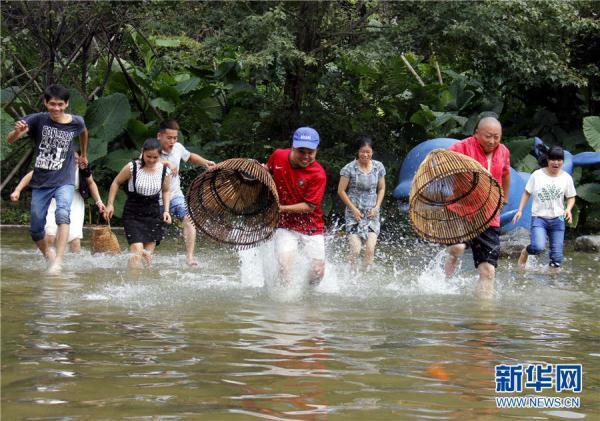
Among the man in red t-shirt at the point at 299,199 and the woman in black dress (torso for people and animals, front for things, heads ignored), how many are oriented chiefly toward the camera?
2

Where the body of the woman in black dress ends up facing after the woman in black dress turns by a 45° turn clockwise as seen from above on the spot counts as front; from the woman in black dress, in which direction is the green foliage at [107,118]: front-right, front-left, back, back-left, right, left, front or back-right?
back-right

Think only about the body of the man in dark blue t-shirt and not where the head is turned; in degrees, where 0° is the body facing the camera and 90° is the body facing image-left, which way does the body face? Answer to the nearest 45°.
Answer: approximately 0°

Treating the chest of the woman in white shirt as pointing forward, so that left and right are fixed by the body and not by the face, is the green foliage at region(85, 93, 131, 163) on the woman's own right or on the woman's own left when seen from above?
on the woman's own right

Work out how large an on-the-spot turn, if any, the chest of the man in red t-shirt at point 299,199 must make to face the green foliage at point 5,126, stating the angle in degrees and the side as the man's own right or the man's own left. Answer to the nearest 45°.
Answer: approximately 135° to the man's own right
